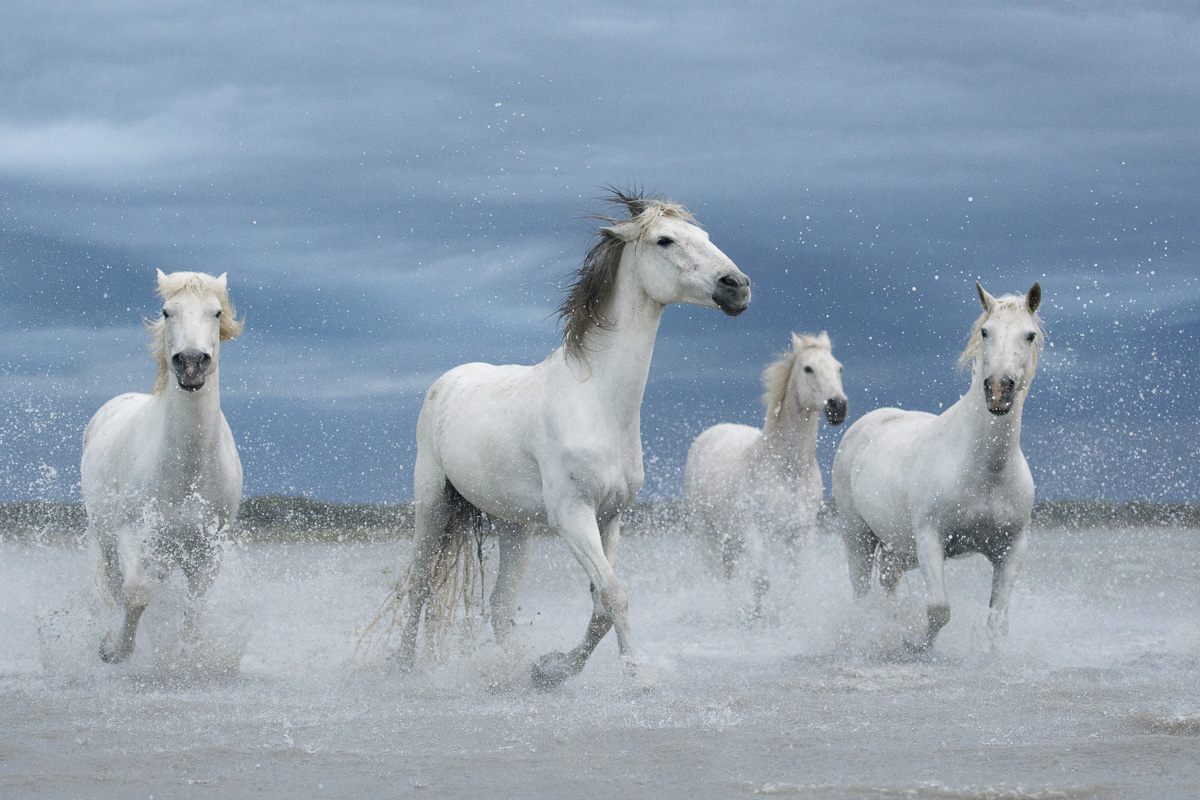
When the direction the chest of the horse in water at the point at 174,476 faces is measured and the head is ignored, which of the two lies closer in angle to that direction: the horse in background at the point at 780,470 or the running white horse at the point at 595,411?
the running white horse

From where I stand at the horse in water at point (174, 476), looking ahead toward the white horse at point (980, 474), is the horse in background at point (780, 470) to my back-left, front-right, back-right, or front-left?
front-left

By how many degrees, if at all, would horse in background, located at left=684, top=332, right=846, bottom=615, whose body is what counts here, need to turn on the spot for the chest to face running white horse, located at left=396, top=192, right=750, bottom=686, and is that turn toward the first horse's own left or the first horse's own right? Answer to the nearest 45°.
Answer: approximately 45° to the first horse's own right

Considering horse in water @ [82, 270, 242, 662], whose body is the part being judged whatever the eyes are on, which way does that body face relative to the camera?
toward the camera

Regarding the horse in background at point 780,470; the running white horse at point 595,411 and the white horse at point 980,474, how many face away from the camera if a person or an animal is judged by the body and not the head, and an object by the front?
0

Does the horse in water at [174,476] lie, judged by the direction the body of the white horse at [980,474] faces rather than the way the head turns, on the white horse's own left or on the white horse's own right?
on the white horse's own right

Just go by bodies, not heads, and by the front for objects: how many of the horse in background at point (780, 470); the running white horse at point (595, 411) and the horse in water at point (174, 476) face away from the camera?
0

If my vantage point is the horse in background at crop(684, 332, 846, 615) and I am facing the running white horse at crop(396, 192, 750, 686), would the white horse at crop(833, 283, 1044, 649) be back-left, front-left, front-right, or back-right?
front-left

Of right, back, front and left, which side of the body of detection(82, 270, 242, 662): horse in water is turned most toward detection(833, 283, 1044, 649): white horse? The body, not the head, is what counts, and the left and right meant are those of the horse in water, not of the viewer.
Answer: left

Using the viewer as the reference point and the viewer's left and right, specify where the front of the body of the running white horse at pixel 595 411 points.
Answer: facing the viewer and to the right of the viewer

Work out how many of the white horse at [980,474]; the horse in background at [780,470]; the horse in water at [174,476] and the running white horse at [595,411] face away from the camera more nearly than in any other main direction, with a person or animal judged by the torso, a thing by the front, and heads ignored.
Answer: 0

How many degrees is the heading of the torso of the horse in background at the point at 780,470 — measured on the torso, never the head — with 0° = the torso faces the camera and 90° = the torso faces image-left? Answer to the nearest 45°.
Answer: approximately 315°

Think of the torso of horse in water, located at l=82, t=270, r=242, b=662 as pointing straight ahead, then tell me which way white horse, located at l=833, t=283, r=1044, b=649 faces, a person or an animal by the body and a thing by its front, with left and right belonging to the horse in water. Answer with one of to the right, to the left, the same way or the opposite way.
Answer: the same way

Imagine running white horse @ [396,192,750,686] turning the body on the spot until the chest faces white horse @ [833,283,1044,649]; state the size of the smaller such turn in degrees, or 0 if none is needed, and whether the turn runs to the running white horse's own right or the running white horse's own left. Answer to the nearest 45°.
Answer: approximately 90° to the running white horse's own left

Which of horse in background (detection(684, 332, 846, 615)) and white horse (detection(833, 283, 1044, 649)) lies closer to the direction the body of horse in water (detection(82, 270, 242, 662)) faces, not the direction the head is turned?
the white horse

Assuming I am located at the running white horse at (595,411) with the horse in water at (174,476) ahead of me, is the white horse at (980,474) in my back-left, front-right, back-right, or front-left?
back-right
